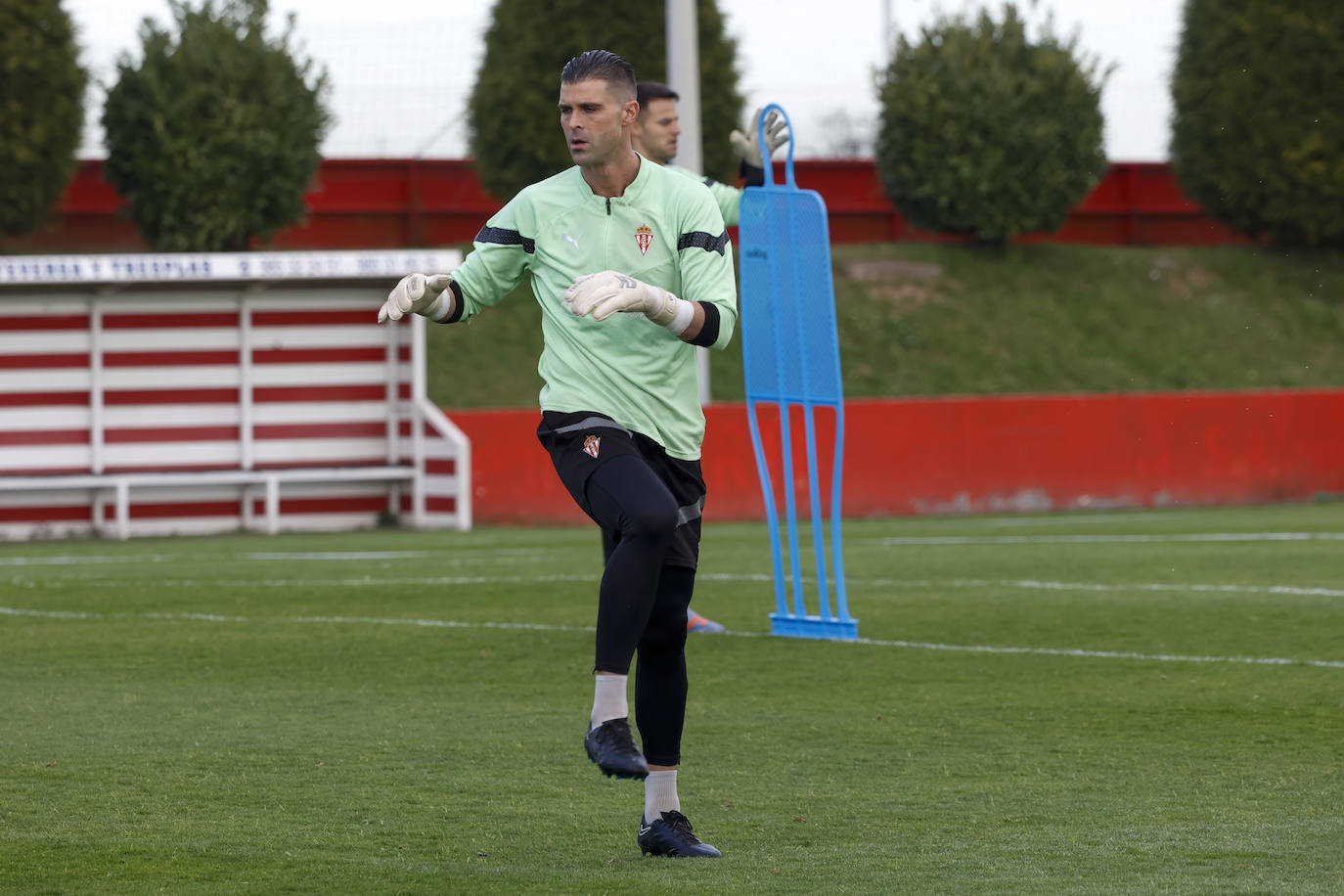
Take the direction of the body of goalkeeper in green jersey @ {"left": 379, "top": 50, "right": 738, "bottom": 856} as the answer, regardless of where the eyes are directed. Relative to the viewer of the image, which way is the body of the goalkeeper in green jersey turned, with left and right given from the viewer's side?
facing the viewer

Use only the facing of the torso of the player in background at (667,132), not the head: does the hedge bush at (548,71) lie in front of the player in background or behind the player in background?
behind

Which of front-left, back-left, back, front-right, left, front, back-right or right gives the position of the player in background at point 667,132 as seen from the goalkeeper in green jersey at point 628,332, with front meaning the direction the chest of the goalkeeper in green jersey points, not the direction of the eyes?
back

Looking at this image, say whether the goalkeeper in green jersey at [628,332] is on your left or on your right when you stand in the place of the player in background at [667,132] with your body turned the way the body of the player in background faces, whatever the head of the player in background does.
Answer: on your right

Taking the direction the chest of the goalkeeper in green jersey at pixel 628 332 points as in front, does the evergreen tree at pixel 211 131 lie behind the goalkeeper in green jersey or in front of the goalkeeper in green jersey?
behind

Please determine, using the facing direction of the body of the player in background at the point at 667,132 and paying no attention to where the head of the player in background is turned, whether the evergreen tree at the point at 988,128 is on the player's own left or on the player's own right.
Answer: on the player's own left

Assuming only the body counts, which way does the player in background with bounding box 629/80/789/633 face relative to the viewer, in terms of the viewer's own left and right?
facing the viewer and to the right of the viewer

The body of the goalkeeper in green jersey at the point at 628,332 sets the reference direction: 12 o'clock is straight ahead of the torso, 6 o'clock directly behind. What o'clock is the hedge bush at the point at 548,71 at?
The hedge bush is roughly at 6 o'clock from the goalkeeper in green jersey.

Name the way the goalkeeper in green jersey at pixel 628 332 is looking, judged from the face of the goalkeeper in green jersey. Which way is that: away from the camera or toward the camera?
toward the camera

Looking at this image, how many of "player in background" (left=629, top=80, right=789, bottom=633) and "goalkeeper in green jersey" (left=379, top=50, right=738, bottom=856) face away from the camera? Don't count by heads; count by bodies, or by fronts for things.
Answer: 0
